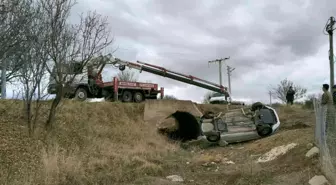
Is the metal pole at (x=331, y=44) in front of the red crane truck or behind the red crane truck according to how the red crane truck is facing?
behind

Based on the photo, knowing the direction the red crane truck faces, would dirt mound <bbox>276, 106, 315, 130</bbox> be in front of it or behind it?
behind

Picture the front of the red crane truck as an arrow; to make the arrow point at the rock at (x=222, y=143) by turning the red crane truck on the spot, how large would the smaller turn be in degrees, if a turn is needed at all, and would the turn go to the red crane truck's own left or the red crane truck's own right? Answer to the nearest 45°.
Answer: approximately 135° to the red crane truck's own left

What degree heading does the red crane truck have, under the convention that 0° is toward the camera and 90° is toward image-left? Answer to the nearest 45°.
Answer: approximately 90°

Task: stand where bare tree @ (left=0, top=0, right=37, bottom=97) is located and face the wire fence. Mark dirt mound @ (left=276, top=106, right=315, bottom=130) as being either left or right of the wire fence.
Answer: left

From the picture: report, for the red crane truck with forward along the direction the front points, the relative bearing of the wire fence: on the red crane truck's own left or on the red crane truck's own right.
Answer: on the red crane truck's own left

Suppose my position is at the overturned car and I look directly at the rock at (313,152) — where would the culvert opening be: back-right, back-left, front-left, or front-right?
back-right

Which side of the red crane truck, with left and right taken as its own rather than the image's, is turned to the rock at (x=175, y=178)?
left

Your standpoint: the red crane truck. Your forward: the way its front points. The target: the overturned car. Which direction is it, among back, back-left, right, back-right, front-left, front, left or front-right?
back-left
